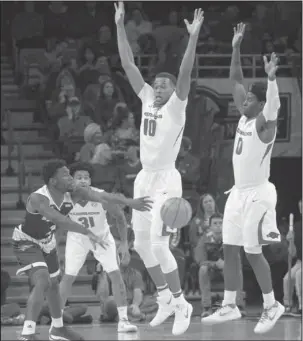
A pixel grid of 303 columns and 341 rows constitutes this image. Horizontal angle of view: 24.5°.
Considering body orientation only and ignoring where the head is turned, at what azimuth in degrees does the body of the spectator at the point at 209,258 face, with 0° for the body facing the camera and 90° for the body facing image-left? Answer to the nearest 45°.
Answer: approximately 0°

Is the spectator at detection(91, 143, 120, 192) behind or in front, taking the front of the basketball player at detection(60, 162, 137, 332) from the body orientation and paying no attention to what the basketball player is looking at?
behind

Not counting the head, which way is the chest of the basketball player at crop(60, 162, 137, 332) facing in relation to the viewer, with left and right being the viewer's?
facing the viewer

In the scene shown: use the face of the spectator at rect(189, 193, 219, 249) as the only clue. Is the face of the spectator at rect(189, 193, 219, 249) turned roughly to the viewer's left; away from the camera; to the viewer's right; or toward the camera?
toward the camera

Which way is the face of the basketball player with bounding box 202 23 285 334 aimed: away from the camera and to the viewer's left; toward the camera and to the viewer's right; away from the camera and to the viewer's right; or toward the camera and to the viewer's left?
toward the camera and to the viewer's left

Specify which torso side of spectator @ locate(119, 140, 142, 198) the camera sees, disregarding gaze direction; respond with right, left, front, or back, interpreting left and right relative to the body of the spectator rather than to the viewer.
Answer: front

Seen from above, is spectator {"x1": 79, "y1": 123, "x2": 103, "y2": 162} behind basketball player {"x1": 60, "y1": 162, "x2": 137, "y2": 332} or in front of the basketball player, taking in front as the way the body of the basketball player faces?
behind

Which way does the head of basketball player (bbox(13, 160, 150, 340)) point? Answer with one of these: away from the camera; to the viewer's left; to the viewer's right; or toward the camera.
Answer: to the viewer's right
